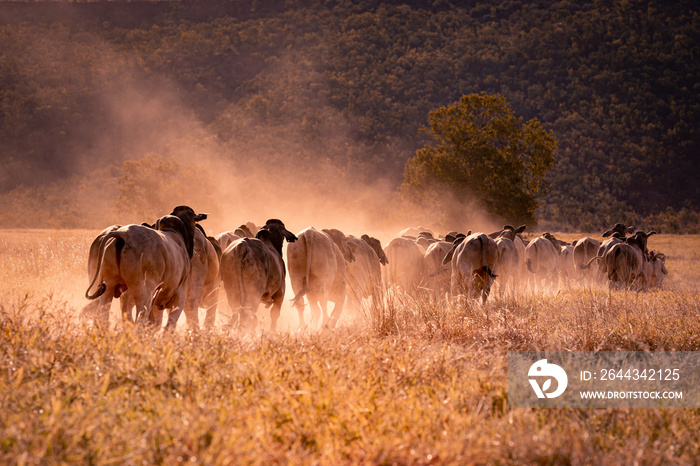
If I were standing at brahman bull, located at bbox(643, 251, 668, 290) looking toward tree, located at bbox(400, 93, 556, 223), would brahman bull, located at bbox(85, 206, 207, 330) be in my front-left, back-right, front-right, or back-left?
back-left

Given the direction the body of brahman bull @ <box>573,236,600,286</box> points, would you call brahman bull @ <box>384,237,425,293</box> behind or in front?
behind

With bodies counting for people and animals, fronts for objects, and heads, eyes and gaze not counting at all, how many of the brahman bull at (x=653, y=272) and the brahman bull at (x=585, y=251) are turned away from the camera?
2

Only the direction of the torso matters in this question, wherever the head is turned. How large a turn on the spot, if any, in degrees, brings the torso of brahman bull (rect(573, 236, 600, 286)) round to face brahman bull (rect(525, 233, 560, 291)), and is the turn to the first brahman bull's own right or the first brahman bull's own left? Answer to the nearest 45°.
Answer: approximately 135° to the first brahman bull's own left

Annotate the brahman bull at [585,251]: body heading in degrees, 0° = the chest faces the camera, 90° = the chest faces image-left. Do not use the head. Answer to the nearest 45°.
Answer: approximately 180°

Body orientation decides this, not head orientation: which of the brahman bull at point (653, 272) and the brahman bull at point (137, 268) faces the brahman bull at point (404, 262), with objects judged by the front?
the brahman bull at point (137, 268)

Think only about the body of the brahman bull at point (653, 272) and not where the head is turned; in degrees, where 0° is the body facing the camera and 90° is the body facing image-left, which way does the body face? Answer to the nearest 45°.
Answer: approximately 180°
